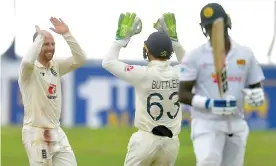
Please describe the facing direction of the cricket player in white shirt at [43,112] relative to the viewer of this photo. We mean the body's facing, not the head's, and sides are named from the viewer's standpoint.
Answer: facing the viewer and to the right of the viewer

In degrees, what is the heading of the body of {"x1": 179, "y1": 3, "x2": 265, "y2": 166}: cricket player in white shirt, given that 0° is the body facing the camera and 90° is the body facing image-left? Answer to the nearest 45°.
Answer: approximately 0°

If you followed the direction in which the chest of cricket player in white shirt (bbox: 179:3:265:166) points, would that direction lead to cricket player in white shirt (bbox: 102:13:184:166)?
no

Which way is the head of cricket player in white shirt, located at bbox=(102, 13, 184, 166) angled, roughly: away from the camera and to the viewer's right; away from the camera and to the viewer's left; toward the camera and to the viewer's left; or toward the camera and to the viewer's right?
away from the camera and to the viewer's left

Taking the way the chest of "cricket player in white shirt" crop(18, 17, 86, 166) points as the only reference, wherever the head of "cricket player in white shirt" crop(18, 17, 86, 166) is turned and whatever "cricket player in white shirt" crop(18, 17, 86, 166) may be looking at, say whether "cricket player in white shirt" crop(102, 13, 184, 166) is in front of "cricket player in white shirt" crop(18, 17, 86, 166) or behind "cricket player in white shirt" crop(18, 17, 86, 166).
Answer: in front

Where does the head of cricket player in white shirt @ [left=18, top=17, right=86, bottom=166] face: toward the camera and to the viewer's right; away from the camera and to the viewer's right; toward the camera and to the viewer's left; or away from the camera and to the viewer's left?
toward the camera and to the viewer's right
